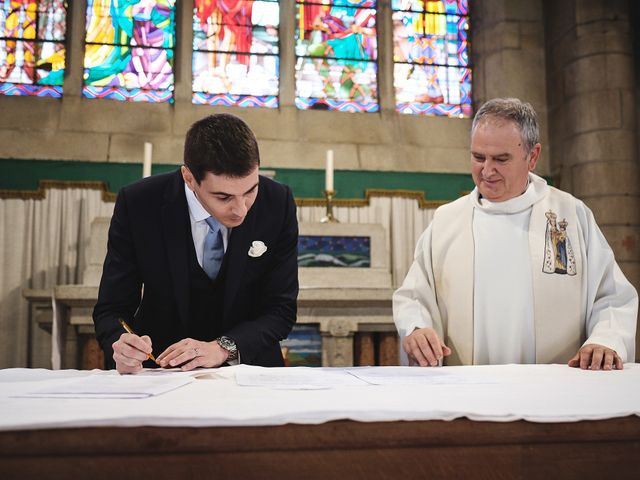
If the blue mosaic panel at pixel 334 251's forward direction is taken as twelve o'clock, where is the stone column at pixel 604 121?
The stone column is roughly at 8 o'clock from the blue mosaic panel.

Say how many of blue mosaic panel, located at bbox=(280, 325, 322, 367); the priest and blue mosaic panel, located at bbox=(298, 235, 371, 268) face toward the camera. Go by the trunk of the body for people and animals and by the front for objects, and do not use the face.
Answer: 3

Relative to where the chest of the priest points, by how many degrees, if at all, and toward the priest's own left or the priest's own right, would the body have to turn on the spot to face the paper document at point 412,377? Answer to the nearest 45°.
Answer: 0° — they already face it

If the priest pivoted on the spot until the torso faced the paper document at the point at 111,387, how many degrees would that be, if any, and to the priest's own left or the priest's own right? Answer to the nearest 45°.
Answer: approximately 45° to the priest's own right

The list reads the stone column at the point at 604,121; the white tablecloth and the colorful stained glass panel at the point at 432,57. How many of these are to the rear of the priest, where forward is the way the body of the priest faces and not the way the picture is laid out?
2

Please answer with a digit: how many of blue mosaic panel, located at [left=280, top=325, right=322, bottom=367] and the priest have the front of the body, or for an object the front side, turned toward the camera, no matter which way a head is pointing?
2

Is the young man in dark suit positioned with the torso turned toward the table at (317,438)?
yes

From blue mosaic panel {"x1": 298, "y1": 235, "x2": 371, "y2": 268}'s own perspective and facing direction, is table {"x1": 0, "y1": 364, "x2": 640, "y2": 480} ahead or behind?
ahead

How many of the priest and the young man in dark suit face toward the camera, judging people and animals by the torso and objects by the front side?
2

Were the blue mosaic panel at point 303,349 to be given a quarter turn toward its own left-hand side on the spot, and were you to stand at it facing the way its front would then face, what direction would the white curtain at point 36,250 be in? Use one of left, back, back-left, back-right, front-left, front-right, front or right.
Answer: back-left

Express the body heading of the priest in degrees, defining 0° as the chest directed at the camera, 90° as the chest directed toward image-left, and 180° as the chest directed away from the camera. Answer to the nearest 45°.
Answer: approximately 0°

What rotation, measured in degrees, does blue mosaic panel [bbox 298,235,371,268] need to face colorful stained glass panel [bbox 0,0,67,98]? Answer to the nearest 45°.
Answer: approximately 135° to its right

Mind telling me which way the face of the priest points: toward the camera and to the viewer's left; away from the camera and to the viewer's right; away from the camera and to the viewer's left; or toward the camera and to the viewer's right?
toward the camera and to the viewer's left

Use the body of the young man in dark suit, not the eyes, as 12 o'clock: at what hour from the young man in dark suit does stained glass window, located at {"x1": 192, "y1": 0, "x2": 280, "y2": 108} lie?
The stained glass window is roughly at 6 o'clock from the young man in dark suit.
